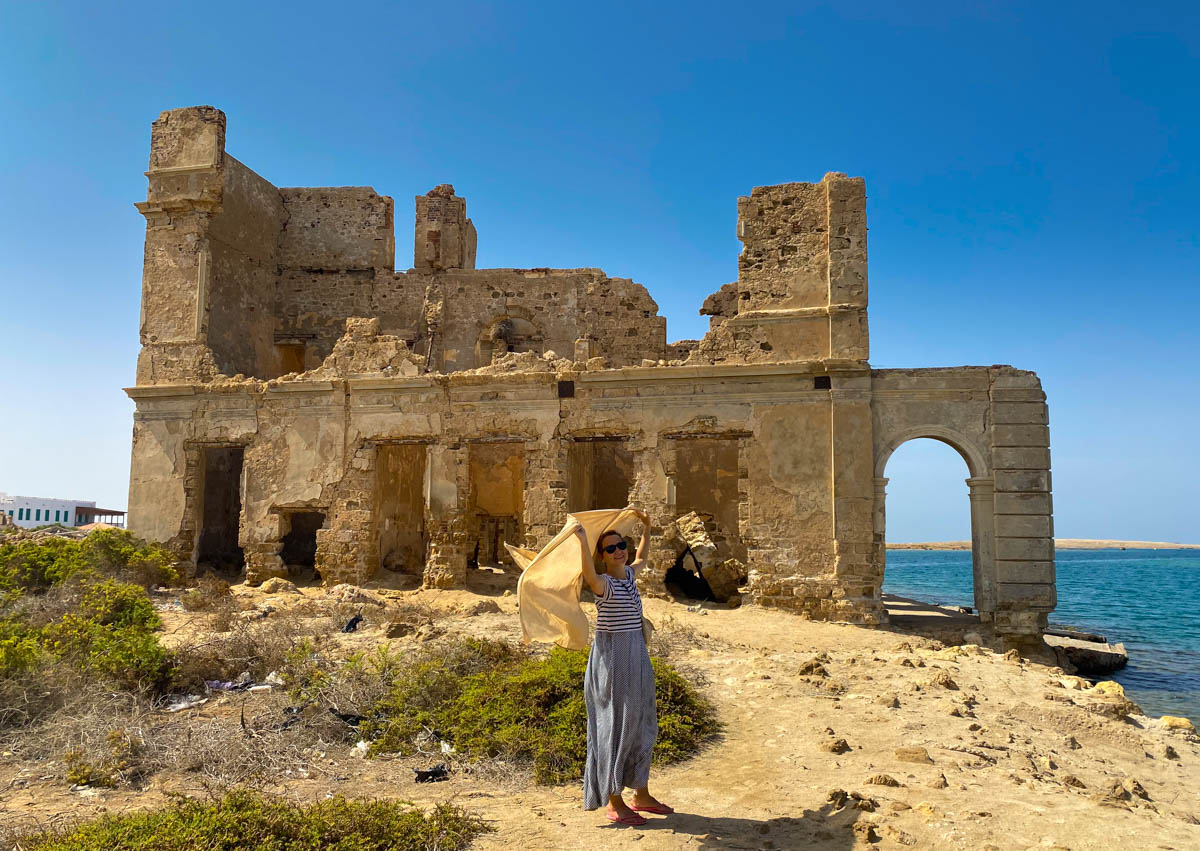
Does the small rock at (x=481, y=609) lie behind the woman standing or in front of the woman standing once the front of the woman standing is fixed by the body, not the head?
behind

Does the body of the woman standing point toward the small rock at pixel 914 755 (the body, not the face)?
no

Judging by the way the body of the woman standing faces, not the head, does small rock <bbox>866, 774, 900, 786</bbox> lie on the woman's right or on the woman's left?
on the woman's left

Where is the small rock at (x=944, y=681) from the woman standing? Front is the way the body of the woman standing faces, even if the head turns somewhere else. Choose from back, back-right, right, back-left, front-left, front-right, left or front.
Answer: left

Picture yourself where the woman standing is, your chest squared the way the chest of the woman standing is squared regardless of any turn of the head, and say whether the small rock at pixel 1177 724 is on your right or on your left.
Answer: on your left

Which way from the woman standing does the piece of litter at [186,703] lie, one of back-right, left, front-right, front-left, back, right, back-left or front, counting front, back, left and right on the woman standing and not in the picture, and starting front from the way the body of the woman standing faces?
back

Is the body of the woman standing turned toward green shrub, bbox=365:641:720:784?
no

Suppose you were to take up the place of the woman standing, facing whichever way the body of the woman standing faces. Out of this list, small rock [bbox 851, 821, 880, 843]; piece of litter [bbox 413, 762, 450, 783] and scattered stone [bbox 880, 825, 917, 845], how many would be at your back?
1

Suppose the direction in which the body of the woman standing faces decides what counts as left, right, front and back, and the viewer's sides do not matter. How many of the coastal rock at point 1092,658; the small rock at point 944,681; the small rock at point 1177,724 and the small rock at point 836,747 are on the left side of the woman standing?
4

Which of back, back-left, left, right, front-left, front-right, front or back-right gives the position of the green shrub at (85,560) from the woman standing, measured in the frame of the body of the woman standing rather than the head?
back

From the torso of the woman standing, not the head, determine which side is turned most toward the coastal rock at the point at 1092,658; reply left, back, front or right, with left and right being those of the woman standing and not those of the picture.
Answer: left

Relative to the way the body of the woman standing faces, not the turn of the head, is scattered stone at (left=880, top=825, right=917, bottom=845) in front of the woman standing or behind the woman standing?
in front

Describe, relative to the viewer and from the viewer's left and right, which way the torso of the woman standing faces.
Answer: facing the viewer and to the right of the viewer

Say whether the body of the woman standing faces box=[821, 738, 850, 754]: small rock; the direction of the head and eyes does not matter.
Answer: no
